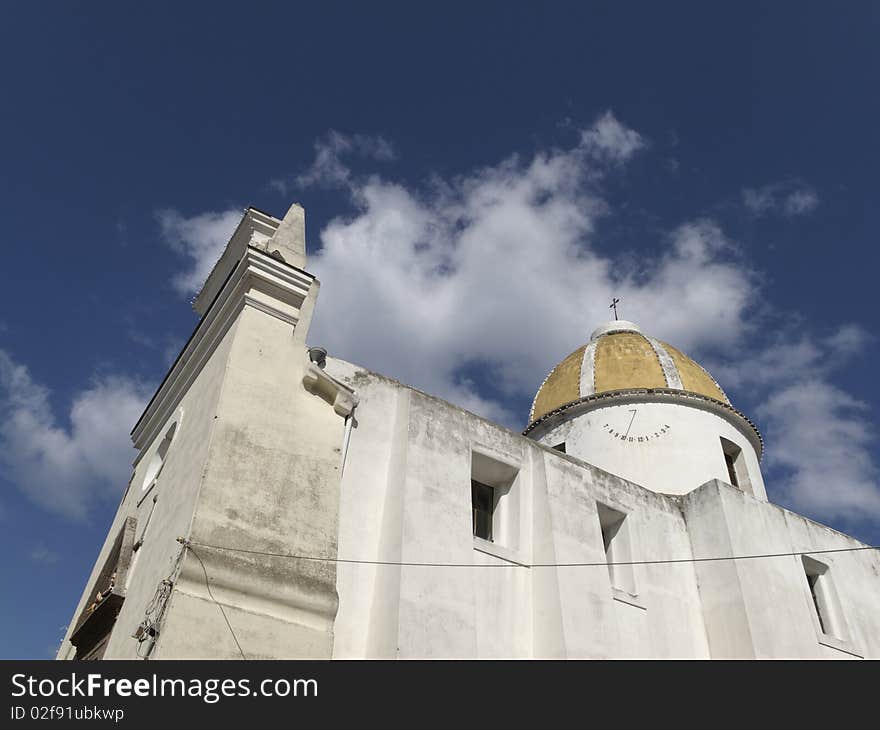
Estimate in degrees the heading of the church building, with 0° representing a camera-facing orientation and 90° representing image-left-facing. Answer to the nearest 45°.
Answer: approximately 45°
